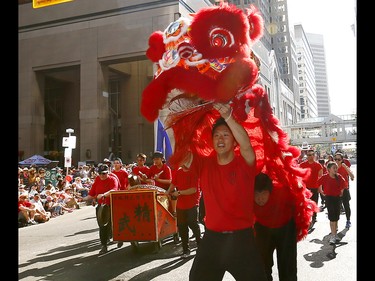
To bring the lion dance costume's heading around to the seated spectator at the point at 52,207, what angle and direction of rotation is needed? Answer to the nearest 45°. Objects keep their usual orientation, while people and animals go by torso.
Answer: approximately 90° to its right

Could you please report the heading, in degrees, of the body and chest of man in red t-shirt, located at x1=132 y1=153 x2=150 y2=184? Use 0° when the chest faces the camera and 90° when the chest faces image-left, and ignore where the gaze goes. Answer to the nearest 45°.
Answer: approximately 0°

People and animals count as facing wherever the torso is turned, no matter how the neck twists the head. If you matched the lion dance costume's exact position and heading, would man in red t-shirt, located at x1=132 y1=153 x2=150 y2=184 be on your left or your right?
on your right

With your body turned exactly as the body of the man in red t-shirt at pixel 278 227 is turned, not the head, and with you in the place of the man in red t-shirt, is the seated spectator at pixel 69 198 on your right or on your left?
on your right

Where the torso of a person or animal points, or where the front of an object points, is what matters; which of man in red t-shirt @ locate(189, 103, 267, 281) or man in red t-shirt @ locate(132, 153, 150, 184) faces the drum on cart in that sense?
man in red t-shirt @ locate(132, 153, 150, 184)

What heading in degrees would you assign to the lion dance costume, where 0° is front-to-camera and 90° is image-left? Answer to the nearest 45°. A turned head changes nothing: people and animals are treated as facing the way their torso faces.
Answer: approximately 45°

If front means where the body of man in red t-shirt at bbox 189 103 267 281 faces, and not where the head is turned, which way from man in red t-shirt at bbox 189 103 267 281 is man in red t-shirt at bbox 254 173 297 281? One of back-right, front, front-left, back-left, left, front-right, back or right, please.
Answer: back-left

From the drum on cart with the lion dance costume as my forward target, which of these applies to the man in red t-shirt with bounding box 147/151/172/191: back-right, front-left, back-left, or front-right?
back-left

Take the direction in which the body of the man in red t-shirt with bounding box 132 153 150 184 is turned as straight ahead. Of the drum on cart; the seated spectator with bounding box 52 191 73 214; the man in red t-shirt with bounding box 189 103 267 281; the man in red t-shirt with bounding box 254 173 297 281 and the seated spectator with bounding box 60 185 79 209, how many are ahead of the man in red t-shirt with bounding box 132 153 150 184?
3

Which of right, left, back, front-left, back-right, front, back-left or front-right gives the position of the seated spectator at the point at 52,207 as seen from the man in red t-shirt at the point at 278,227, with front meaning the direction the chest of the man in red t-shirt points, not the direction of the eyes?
right
